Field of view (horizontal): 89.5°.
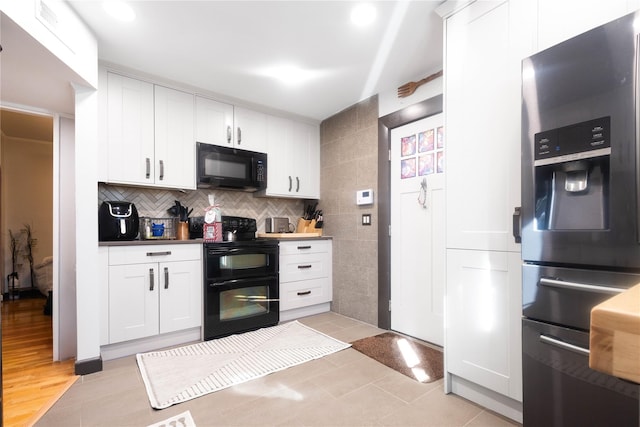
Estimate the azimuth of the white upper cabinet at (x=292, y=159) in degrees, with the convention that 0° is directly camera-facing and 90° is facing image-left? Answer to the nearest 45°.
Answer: approximately 315°

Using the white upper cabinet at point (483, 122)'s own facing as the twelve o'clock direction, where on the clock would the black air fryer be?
The black air fryer is roughly at 1 o'clock from the white upper cabinet.

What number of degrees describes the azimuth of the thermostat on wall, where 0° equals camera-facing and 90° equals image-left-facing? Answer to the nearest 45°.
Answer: approximately 45°

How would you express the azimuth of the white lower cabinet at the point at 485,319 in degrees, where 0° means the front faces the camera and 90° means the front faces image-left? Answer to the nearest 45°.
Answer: approximately 45°

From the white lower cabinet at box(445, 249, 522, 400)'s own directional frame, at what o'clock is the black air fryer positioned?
The black air fryer is roughly at 1 o'clock from the white lower cabinet.

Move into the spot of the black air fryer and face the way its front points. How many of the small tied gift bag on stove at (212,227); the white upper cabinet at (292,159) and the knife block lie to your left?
3
